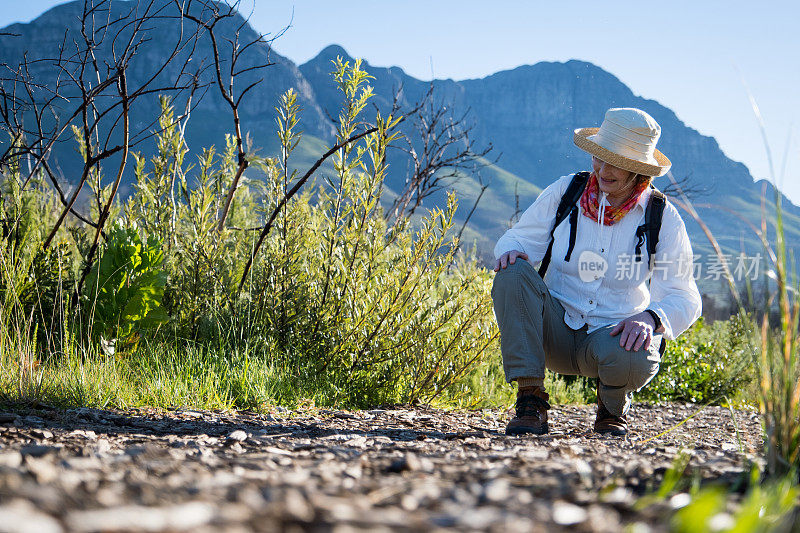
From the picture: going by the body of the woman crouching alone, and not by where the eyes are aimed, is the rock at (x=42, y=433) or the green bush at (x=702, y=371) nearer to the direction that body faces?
the rock

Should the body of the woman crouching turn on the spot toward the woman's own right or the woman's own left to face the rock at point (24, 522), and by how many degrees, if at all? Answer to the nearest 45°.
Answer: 0° — they already face it

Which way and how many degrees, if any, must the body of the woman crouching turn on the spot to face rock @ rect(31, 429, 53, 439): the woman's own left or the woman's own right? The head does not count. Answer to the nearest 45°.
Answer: approximately 45° to the woman's own right

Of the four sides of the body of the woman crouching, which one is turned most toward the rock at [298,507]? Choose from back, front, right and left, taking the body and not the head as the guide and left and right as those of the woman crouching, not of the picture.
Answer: front

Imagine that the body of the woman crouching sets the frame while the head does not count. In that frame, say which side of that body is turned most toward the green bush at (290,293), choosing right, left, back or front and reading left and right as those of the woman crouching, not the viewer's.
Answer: right

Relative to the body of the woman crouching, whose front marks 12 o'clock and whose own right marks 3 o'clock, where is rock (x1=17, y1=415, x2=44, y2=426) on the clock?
The rock is roughly at 2 o'clock from the woman crouching.

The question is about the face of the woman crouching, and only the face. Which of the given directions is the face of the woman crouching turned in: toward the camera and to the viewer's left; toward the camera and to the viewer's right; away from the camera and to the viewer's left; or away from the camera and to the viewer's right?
toward the camera and to the viewer's left

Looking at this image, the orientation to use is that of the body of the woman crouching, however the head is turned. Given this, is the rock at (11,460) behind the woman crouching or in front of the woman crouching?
in front

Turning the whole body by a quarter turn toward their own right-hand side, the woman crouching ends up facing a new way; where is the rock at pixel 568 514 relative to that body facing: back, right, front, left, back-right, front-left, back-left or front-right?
left

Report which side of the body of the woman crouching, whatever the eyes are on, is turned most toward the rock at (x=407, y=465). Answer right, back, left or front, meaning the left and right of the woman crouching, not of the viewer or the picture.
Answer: front

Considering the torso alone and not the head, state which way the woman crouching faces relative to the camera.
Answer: toward the camera

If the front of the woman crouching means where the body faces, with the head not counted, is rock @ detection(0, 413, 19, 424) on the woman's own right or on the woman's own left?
on the woman's own right
